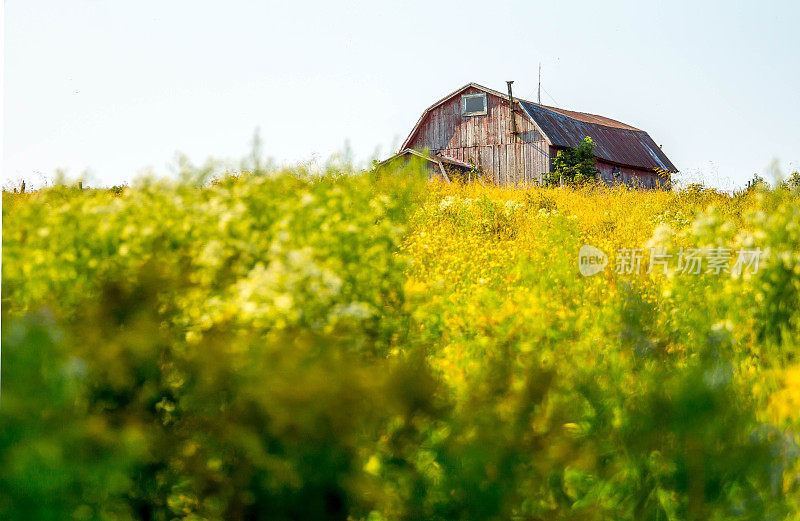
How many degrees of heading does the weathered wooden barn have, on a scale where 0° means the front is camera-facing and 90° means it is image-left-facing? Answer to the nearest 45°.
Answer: approximately 45°
